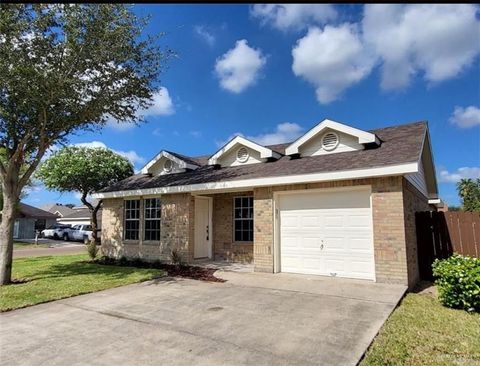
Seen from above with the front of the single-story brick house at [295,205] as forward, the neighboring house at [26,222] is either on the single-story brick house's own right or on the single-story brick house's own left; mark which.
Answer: on the single-story brick house's own right

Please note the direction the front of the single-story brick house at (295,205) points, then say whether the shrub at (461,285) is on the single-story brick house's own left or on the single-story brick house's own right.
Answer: on the single-story brick house's own left

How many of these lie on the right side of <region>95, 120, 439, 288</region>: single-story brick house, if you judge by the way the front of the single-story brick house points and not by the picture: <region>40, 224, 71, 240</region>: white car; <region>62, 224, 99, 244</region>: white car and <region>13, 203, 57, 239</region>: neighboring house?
3

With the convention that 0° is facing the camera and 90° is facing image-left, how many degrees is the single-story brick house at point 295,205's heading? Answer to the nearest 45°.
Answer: approximately 45°

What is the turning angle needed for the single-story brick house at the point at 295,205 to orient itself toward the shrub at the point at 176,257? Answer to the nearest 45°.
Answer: approximately 90° to its right

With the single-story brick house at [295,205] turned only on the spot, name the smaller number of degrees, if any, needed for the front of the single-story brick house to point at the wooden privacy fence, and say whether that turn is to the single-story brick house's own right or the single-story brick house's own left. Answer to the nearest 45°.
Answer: approximately 135° to the single-story brick house's own left

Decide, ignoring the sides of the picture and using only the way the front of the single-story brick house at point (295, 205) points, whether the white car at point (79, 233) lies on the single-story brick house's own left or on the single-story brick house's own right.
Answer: on the single-story brick house's own right

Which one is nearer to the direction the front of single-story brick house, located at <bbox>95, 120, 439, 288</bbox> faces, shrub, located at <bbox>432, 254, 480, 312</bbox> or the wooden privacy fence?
the shrub

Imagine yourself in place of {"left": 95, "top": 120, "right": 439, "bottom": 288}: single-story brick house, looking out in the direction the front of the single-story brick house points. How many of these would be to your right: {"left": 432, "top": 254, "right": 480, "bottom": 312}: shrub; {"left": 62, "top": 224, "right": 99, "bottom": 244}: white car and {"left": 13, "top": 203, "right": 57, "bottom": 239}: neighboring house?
2

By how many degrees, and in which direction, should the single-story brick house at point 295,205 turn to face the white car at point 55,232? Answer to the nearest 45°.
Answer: approximately 90° to its right
